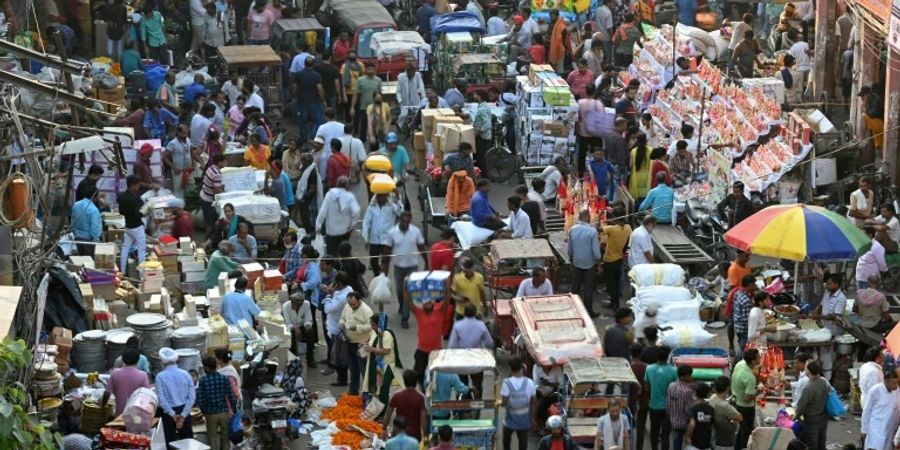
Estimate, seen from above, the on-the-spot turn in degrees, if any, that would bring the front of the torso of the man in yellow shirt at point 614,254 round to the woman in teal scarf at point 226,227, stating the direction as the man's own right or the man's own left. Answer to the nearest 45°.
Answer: approximately 90° to the man's own left

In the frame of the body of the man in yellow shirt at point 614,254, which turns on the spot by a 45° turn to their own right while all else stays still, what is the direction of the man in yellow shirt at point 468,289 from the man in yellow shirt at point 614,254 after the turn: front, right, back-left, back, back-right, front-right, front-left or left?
back

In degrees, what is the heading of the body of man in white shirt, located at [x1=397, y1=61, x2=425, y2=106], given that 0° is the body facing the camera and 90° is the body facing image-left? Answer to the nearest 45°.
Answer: approximately 0°

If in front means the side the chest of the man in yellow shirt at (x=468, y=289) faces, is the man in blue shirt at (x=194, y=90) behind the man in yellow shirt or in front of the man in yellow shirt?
behind

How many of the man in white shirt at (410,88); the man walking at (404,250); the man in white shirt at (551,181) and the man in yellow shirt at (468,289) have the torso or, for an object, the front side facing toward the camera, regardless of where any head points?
3

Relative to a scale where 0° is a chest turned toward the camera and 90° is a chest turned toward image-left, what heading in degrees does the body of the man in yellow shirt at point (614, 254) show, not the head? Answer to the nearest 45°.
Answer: approximately 180°
